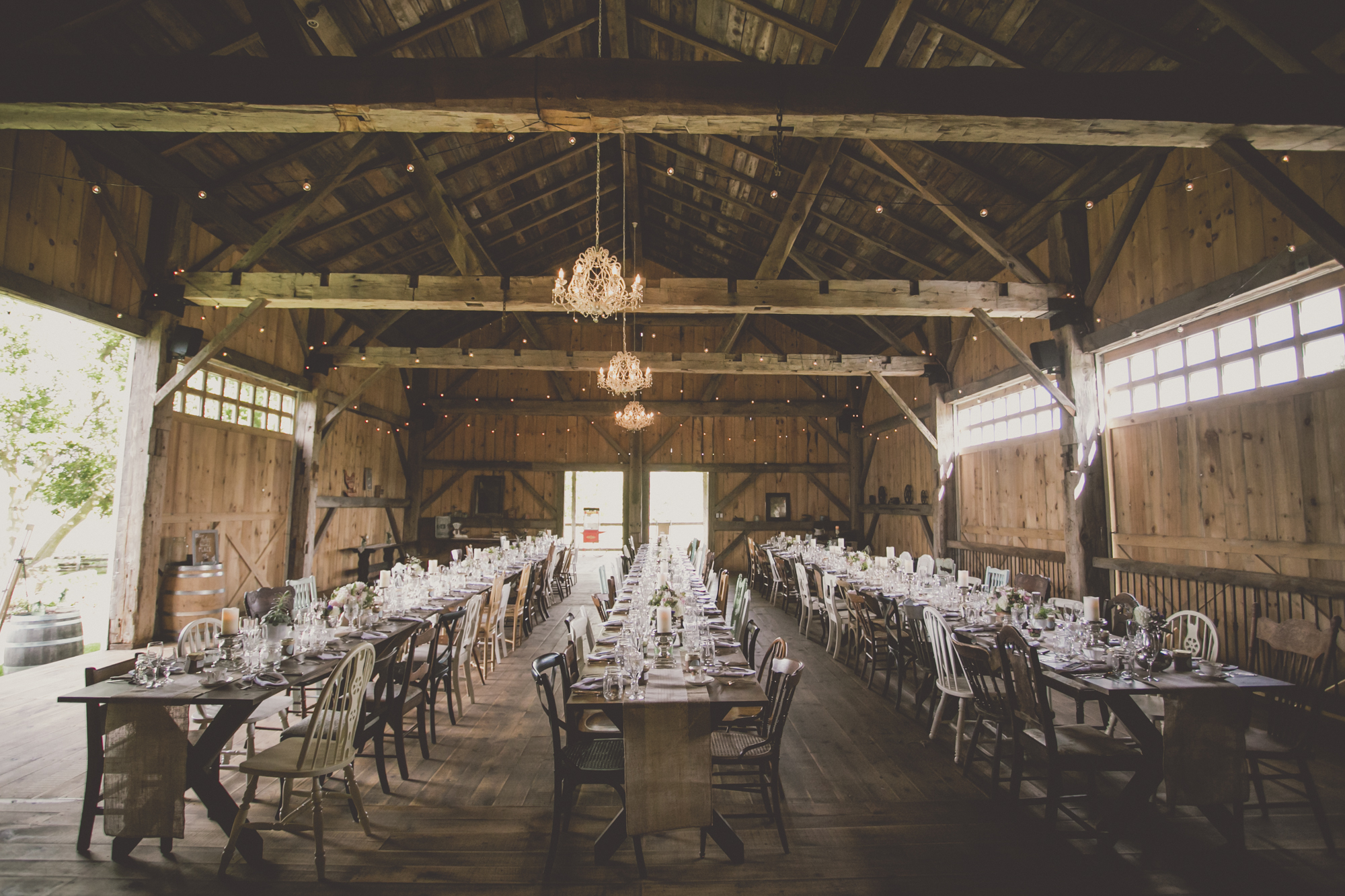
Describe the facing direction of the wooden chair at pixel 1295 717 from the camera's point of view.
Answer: facing the viewer and to the left of the viewer

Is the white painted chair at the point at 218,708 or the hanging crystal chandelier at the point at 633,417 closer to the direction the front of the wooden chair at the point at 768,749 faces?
the white painted chair

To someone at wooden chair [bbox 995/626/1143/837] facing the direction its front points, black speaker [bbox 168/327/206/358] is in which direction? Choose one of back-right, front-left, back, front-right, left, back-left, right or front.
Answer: back-left

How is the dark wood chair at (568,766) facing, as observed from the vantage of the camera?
facing to the right of the viewer

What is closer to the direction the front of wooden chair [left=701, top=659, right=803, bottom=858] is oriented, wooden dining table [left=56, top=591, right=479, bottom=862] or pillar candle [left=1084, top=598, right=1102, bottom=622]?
the wooden dining table

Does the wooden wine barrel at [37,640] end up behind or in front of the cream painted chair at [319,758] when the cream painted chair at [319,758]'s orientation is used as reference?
in front

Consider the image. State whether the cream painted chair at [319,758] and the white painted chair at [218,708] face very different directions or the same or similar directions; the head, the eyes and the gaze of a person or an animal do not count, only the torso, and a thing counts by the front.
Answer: very different directions

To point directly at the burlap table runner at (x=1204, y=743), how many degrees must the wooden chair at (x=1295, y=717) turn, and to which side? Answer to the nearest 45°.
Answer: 0° — it already faces it

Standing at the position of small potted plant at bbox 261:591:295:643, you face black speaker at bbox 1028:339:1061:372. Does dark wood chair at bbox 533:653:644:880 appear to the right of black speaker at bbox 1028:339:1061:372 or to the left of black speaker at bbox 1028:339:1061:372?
right

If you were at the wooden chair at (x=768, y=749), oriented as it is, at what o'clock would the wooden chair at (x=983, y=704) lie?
the wooden chair at (x=983, y=704) is roughly at 5 o'clock from the wooden chair at (x=768, y=749).

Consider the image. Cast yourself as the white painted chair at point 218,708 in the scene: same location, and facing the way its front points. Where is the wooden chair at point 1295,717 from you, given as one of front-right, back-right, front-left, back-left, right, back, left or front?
front

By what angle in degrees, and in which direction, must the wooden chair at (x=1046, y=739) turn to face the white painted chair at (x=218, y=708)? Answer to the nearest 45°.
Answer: approximately 135° to its left

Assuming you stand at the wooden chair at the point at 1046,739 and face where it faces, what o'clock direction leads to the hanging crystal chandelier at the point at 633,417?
The hanging crystal chandelier is roughly at 9 o'clock from the wooden chair.

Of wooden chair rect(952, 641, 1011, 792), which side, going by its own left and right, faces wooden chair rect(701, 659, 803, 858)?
back

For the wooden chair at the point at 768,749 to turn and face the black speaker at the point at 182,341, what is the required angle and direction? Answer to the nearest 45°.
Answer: approximately 45° to its right

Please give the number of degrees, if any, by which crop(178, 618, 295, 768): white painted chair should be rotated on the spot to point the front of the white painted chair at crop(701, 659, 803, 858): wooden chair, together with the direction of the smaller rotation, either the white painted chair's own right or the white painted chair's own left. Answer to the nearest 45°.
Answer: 0° — it already faces it

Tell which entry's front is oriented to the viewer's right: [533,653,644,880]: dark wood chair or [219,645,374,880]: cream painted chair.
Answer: the dark wood chair

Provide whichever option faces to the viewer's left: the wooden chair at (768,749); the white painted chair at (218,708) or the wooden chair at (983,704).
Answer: the wooden chair at (768,749)

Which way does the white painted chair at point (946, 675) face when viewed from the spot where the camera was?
facing away from the viewer and to the right of the viewer

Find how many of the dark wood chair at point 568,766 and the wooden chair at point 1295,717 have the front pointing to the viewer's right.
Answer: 1

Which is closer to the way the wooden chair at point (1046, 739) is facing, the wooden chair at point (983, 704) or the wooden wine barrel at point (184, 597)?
the wooden chair
